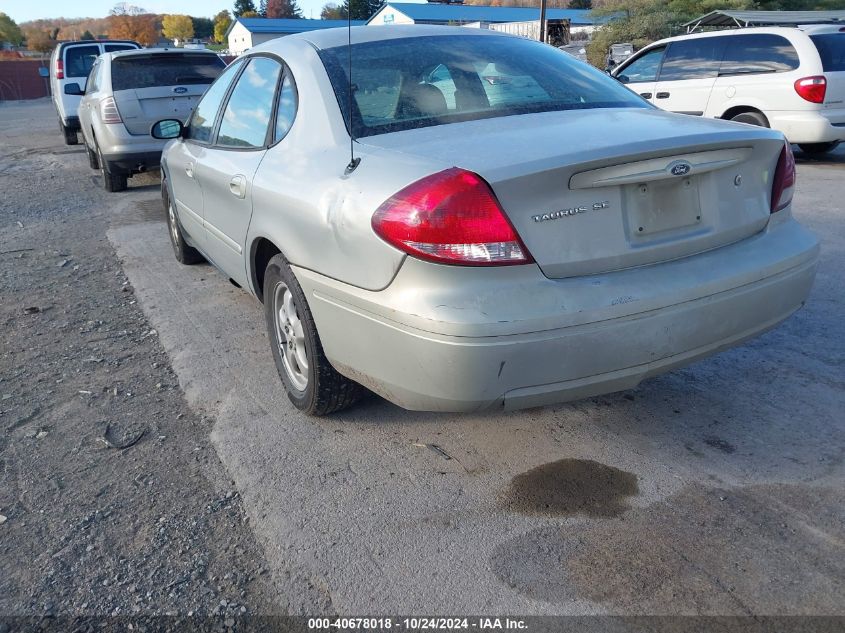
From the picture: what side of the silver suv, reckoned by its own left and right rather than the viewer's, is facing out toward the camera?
back

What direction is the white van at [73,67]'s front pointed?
away from the camera

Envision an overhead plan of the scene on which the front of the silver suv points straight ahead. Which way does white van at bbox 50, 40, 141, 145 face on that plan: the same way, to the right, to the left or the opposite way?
the same way

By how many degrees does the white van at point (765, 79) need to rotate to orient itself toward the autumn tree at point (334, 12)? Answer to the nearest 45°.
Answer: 0° — it already faces it

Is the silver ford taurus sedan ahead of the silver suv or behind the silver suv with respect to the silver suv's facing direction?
behind

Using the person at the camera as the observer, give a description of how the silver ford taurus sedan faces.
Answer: facing away from the viewer and to the left of the viewer

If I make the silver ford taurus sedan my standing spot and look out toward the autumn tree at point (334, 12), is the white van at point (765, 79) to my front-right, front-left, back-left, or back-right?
front-right

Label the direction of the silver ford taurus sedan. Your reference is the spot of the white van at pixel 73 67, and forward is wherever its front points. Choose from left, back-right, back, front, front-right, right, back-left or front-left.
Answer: back

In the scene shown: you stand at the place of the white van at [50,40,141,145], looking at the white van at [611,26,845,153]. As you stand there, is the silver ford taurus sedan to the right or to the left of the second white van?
right

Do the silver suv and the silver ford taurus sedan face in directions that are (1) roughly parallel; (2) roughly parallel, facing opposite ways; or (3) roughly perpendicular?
roughly parallel

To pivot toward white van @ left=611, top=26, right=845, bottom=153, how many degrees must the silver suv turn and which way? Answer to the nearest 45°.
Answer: approximately 90° to its right

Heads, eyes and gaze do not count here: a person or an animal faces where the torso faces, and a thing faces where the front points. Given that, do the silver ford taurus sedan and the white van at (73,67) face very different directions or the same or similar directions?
same or similar directions

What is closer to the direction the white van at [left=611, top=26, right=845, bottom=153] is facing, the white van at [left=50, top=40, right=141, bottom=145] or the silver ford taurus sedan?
the white van at [left=50, top=40, right=141, bottom=145]

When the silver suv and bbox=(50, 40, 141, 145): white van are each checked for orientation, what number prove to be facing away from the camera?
2

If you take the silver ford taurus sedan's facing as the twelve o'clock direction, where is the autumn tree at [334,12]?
The autumn tree is roughly at 1 o'clock from the silver ford taurus sedan.
